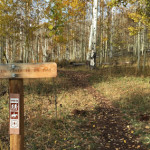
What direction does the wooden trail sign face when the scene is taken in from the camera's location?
facing the viewer
